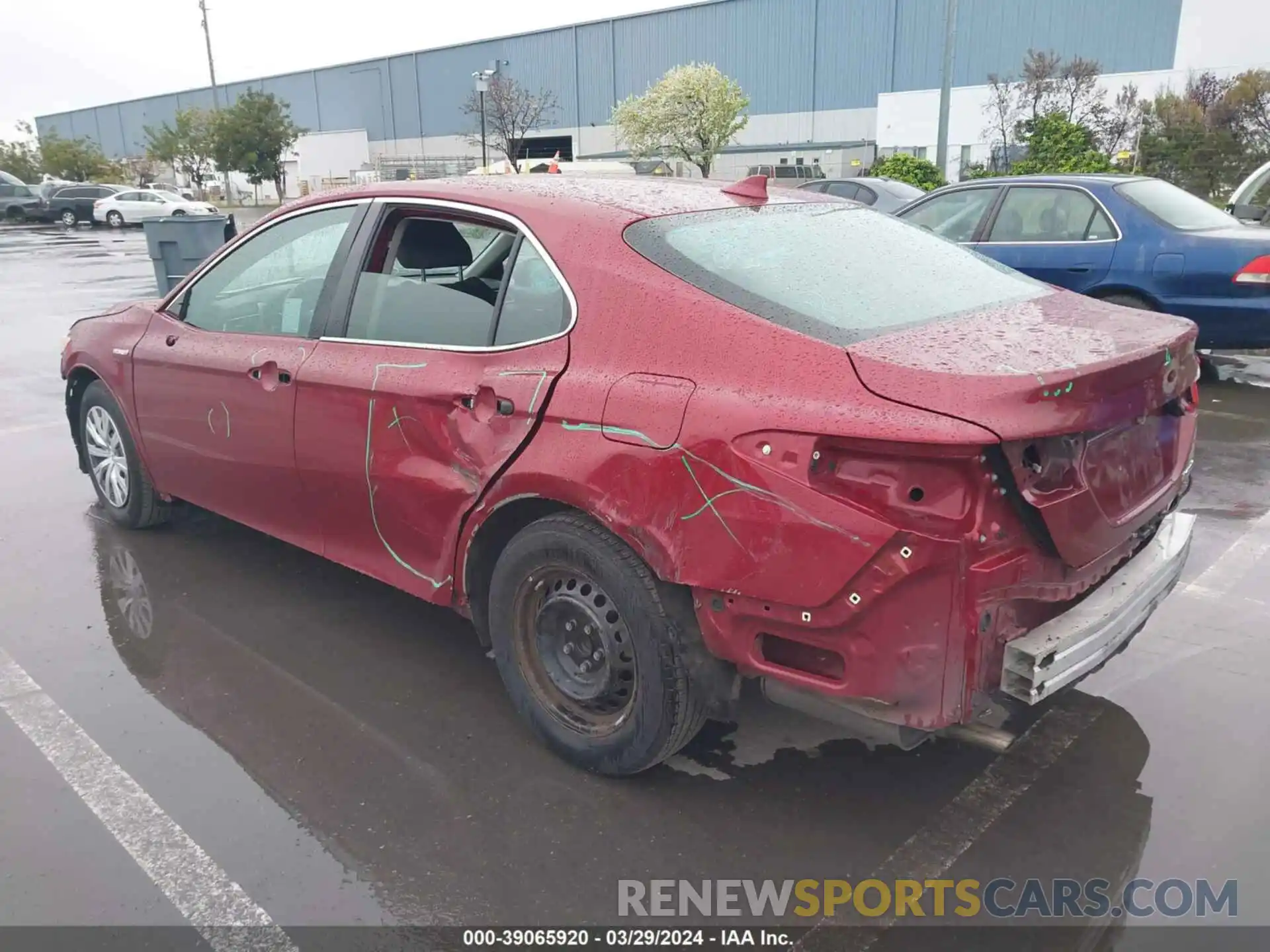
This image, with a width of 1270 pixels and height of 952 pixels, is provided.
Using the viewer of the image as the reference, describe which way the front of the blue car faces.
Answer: facing away from the viewer and to the left of the viewer

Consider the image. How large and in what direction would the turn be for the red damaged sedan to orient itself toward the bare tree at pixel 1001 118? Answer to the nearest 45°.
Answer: approximately 45° to its right

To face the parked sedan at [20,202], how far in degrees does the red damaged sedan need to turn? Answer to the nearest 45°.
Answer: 0° — it already faces it

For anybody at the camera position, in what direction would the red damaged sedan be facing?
facing away from the viewer and to the left of the viewer
